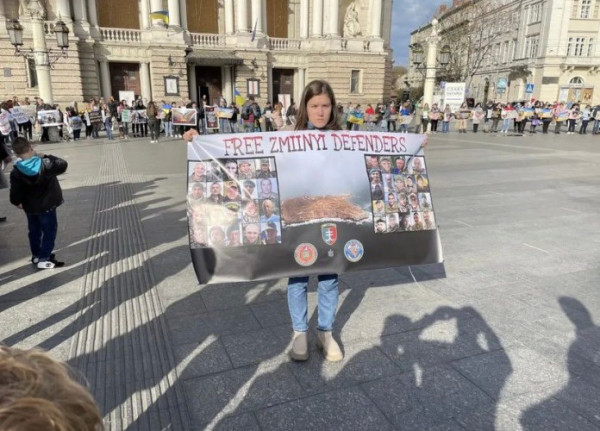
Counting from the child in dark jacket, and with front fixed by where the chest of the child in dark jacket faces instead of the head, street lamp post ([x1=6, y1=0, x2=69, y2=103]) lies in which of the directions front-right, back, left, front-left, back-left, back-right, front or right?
front-left

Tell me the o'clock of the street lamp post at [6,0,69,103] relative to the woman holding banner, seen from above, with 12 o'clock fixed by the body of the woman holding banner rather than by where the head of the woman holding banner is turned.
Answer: The street lamp post is roughly at 5 o'clock from the woman holding banner.

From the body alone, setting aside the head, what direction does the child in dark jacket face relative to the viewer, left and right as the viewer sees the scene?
facing away from the viewer and to the right of the viewer

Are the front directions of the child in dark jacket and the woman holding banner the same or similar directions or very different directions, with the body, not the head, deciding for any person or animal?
very different directions

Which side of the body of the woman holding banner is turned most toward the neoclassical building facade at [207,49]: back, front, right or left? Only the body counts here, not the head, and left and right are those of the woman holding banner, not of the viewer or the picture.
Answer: back

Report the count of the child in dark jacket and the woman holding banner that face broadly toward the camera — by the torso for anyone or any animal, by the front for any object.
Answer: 1

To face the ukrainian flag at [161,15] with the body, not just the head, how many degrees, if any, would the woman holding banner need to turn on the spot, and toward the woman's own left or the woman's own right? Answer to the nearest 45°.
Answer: approximately 180°

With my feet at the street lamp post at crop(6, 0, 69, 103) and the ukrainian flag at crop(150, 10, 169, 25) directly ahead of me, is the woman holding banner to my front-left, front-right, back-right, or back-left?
back-right

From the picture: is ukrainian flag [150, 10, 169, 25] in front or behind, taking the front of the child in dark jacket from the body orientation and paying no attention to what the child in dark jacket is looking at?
in front
